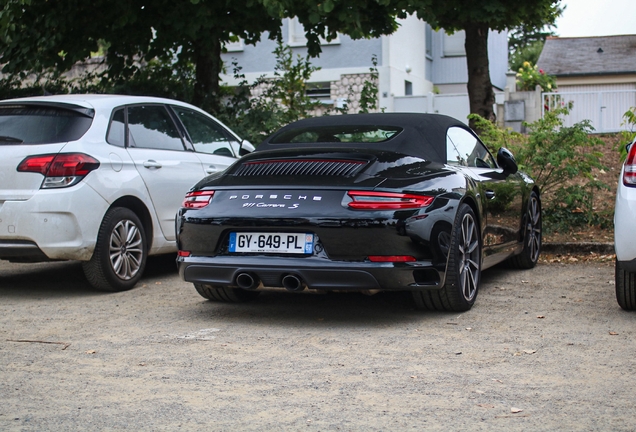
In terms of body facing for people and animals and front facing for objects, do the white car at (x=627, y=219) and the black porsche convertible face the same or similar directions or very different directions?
same or similar directions

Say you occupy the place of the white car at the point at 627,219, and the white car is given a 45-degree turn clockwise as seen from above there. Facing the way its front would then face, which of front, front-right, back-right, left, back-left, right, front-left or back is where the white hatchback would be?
back-left

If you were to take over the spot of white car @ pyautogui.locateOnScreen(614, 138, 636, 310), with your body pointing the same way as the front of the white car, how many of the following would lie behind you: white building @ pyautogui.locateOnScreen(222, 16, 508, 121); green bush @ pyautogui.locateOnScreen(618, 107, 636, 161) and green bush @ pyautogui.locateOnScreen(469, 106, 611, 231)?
0

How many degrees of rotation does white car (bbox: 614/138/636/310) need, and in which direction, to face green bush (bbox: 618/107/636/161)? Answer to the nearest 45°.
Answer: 0° — it already faces it

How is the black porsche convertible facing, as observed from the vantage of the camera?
facing away from the viewer and to the right of the viewer

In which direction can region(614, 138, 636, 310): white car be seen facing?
away from the camera

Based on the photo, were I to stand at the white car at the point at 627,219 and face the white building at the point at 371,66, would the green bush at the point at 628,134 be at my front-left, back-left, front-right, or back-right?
front-right

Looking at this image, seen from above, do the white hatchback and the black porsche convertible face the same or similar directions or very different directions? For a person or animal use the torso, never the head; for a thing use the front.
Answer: same or similar directions

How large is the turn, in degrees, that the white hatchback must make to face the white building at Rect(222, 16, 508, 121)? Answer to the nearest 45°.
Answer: approximately 45° to its left

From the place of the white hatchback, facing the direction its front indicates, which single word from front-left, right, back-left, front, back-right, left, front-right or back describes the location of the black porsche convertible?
right

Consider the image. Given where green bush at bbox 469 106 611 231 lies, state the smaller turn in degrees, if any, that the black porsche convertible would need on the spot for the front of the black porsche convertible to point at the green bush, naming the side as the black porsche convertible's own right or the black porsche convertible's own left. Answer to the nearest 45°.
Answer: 0° — it already faces it
